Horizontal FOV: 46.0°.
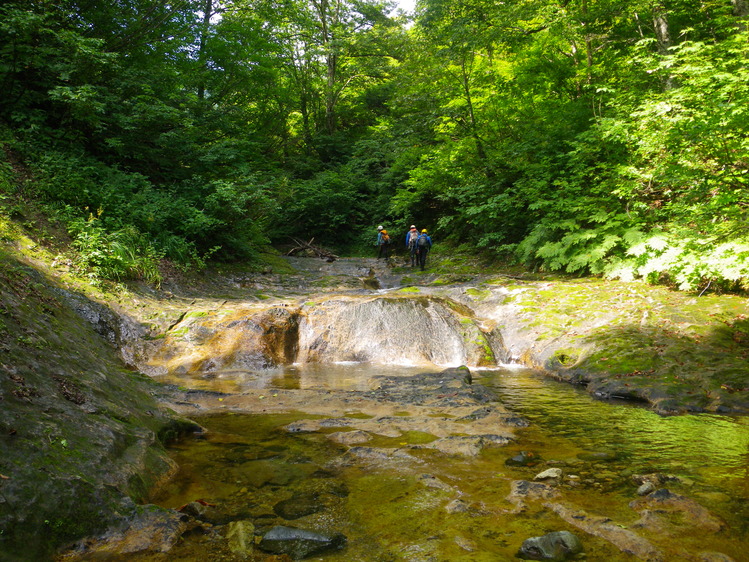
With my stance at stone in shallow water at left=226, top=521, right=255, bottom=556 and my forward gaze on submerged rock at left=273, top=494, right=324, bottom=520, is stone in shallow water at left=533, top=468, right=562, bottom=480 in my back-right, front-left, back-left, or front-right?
front-right

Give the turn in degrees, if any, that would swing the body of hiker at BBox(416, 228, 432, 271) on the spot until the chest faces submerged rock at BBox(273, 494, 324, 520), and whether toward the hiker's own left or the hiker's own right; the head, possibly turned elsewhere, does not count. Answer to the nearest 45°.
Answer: approximately 180°

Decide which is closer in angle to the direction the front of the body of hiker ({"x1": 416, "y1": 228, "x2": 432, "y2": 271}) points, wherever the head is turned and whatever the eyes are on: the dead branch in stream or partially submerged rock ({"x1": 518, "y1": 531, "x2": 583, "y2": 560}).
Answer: the dead branch in stream

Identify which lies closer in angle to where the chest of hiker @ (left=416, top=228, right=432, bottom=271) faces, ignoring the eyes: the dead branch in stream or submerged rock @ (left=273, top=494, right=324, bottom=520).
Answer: the dead branch in stream

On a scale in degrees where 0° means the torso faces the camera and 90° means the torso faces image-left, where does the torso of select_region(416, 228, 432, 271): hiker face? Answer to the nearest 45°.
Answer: approximately 180°

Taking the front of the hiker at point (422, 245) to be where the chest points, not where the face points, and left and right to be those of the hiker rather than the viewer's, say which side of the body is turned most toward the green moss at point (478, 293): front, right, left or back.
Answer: back

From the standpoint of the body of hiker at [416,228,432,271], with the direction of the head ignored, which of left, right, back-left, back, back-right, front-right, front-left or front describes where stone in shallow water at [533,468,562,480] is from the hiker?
back

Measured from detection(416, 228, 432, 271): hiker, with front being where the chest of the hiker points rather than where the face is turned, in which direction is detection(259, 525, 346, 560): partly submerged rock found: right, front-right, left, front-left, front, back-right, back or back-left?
back

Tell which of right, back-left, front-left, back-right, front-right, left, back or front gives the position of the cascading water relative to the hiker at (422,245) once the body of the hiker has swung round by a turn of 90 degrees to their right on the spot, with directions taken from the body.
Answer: right

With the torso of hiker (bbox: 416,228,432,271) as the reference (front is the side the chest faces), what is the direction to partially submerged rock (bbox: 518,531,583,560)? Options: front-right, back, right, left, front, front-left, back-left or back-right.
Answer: back

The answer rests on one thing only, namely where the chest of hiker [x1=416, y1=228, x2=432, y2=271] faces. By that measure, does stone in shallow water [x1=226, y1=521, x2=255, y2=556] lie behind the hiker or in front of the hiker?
behind
